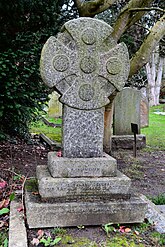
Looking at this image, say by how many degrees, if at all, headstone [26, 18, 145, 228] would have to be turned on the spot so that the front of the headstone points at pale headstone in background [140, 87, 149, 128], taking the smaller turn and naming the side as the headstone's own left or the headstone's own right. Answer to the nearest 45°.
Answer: approximately 180°

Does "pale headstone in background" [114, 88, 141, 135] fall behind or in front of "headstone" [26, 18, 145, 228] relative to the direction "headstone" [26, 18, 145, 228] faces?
behind

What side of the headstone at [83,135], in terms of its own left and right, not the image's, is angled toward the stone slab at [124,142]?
back

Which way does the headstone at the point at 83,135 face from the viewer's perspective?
toward the camera
